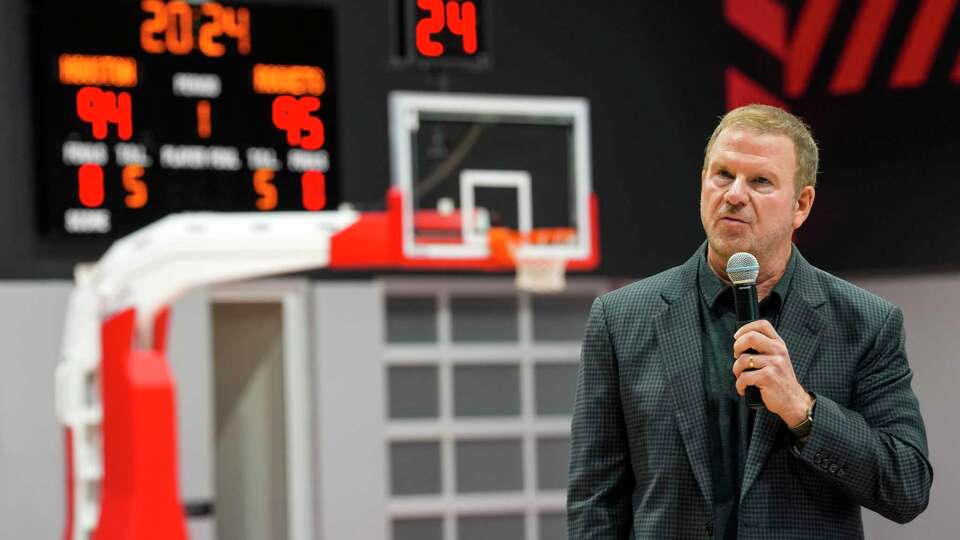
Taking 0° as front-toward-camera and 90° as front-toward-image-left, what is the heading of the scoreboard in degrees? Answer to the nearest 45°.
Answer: approximately 0°

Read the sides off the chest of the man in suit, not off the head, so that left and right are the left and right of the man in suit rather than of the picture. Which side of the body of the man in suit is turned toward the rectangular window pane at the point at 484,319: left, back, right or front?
back

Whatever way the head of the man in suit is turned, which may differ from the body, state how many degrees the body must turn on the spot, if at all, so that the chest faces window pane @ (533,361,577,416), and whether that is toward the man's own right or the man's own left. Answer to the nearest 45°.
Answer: approximately 180°

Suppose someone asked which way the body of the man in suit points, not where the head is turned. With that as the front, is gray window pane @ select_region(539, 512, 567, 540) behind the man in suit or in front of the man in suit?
behind

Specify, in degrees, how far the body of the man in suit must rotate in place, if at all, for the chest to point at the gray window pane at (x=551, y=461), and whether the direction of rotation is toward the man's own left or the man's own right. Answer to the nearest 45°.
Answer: approximately 180°

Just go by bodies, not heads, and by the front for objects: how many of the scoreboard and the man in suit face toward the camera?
2

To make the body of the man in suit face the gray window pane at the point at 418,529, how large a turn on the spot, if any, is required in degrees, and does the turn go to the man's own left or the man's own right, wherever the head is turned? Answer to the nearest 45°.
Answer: approximately 180°

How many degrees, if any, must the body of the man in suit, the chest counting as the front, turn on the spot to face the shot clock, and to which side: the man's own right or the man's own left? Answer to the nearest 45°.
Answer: approximately 180°

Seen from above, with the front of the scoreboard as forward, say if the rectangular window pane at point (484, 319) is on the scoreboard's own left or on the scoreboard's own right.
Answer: on the scoreboard's own left

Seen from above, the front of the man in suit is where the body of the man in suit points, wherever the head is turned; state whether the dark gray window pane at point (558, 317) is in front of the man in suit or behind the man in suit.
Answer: behind
